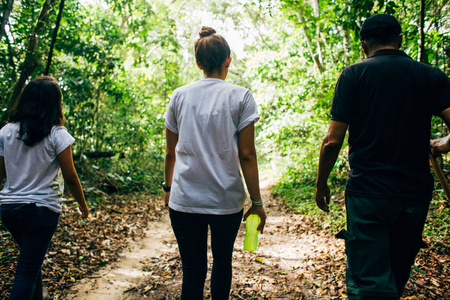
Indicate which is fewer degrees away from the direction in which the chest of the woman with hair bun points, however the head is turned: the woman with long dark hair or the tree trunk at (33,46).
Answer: the tree trunk

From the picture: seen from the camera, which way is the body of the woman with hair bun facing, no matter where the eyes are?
away from the camera

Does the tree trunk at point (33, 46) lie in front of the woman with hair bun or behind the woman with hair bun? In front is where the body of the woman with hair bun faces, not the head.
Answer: in front

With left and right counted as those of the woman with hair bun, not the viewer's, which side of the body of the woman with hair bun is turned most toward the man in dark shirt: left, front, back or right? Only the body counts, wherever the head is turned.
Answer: right

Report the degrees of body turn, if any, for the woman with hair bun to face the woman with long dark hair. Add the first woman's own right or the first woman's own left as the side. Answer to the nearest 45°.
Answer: approximately 90° to the first woman's own left

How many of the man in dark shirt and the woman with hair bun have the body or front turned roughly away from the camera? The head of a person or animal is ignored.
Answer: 2

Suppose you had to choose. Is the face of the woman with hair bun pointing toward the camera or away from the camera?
away from the camera

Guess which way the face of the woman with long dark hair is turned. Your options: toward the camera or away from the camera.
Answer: away from the camera

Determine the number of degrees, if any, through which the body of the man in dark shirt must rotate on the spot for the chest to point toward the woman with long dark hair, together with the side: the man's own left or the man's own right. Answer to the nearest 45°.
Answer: approximately 90° to the man's own left

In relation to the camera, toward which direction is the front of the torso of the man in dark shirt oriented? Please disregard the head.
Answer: away from the camera
